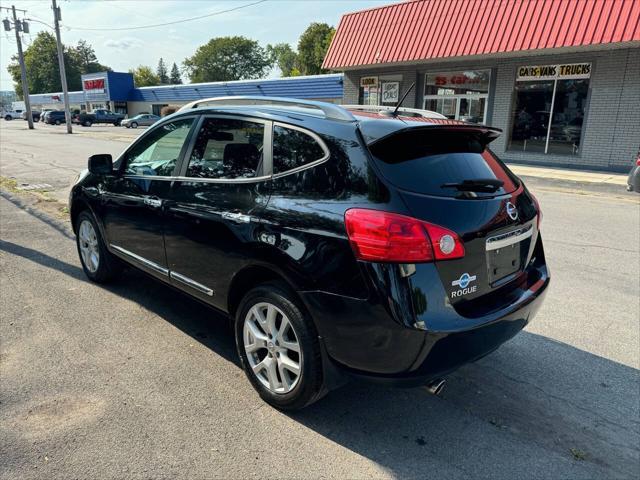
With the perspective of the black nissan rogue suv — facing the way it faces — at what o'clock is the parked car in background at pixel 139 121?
The parked car in background is roughly at 1 o'clock from the black nissan rogue suv.

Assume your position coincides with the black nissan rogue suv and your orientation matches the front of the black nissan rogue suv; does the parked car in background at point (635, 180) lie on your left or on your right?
on your right

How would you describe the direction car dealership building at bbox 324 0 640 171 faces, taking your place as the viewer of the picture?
facing the viewer and to the left of the viewer

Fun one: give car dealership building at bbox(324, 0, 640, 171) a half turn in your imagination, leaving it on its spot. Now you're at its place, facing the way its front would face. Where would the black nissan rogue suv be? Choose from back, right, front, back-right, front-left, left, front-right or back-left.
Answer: back-right

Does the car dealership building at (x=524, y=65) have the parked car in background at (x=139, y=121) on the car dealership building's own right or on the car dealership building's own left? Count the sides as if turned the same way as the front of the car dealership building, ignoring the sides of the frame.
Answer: on the car dealership building's own right

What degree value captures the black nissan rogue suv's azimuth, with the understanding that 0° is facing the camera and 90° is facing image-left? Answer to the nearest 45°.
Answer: approximately 135°
